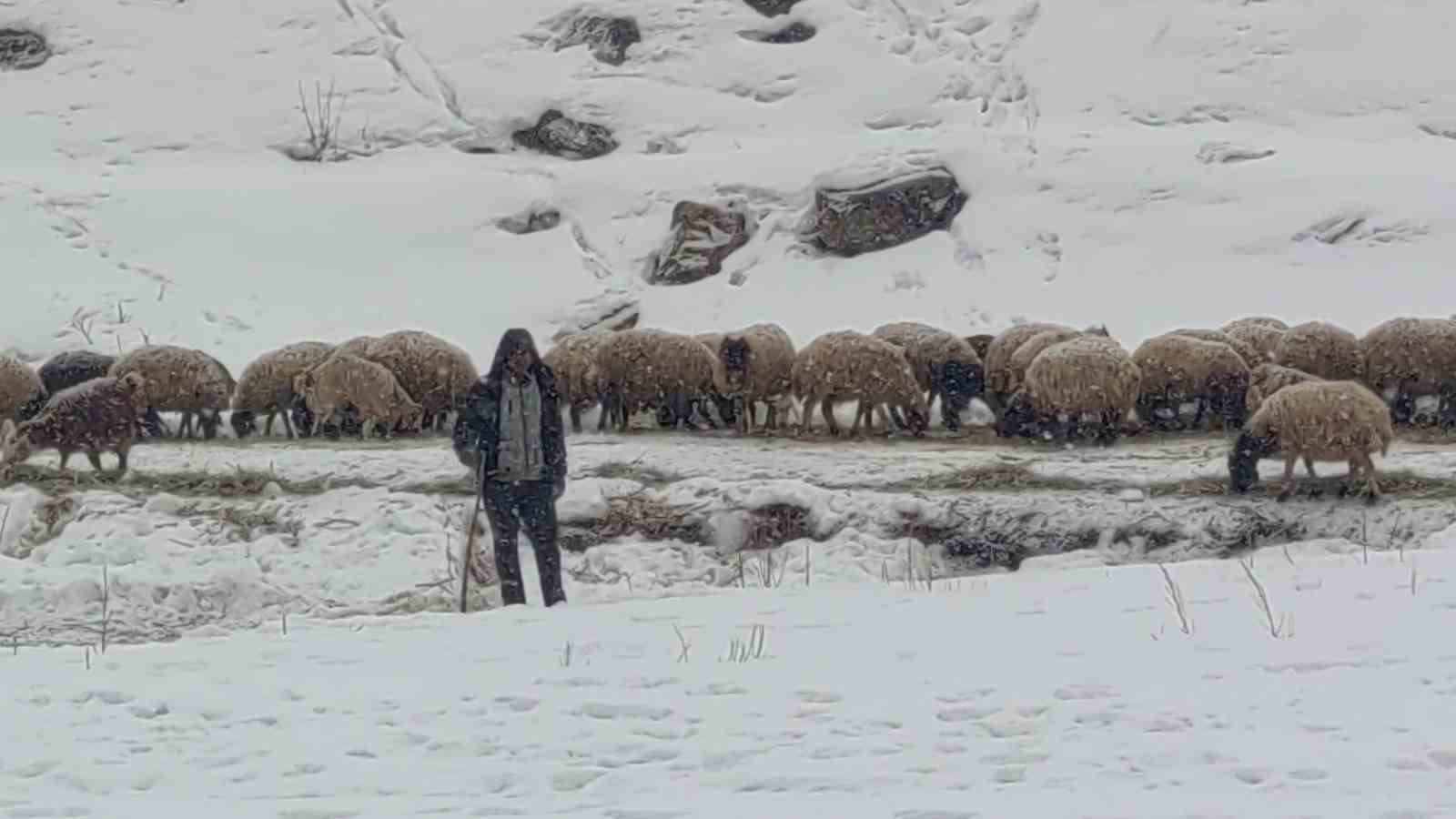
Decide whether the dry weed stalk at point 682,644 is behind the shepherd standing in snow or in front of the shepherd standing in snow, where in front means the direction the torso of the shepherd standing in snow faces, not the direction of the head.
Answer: in front

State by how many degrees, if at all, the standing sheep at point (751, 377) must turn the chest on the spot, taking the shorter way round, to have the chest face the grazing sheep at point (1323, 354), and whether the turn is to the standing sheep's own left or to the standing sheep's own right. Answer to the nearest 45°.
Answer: approximately 135° to the standing sheep's own left

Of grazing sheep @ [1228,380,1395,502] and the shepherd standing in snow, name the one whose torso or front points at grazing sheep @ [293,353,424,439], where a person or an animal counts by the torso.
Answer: grazing sheep @ [1228,380,1395,502]

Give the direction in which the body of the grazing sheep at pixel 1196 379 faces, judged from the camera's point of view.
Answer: to the viewer's right

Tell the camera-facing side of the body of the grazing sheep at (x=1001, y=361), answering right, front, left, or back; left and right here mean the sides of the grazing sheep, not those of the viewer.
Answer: left

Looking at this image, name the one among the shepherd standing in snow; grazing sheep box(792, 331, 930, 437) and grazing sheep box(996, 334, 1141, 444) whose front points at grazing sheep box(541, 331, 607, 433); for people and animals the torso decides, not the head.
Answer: grazing sheep box(996, 334, 1141, 444)

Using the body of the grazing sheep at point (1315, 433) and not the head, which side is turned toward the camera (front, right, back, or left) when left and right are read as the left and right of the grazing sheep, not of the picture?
left

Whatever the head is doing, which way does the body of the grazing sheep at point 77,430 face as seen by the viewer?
to the viewer's left

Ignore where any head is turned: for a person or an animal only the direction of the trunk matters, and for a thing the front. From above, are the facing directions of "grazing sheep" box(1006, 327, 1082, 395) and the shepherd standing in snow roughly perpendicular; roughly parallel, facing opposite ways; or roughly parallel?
roughly perpendicular

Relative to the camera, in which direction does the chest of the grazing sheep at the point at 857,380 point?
to the viewer's right

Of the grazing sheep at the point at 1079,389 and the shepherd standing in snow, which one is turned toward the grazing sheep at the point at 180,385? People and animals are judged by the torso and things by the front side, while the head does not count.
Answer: the grazing sheep at the point at 1079,389

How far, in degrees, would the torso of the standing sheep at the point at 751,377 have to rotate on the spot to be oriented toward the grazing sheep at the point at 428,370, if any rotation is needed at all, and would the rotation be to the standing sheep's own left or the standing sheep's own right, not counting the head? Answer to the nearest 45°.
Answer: approximately 45° to the standing sheep's own right
